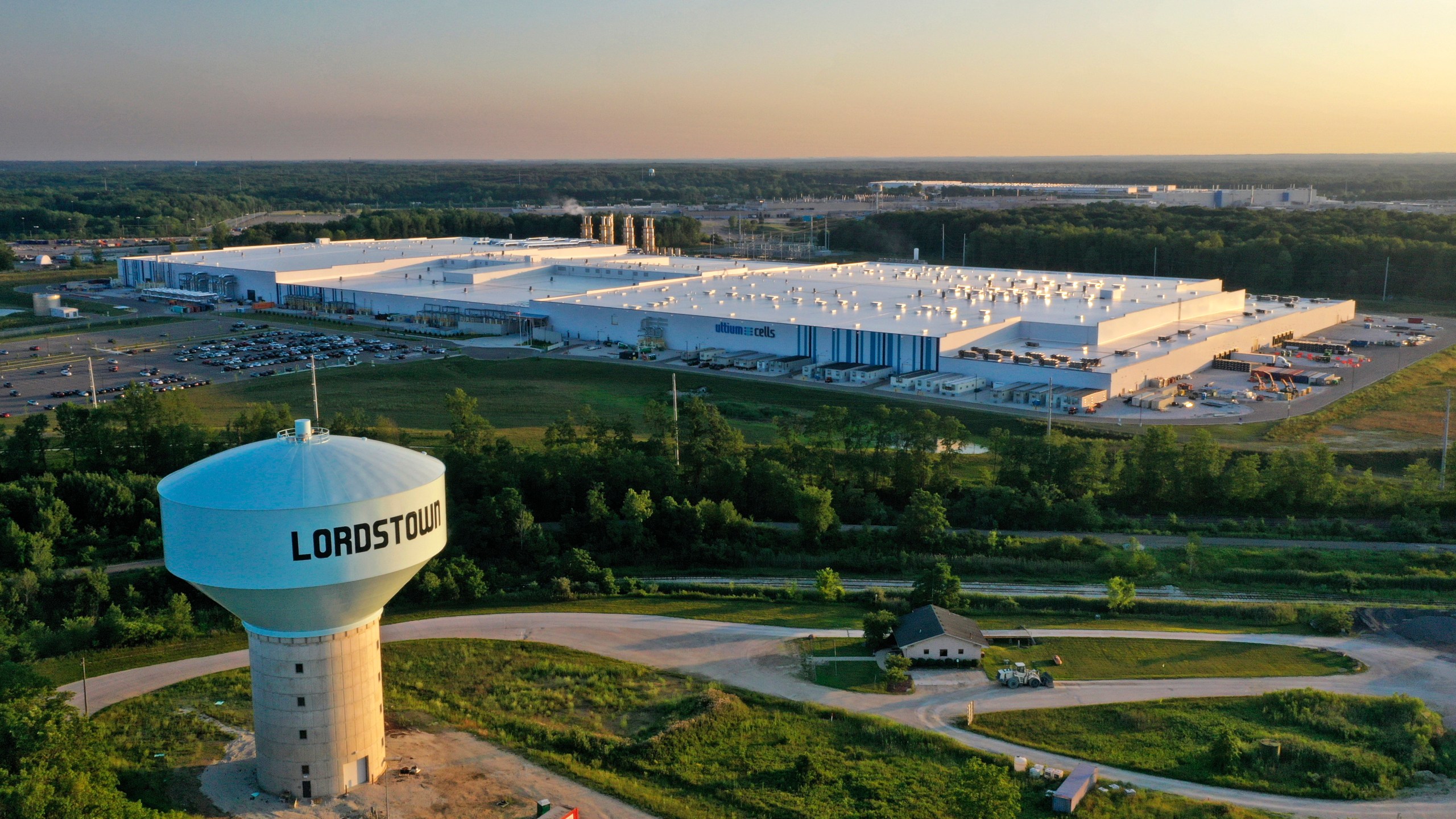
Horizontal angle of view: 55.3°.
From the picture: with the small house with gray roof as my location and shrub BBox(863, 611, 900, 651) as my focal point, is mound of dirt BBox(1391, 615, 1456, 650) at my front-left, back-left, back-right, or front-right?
back-right

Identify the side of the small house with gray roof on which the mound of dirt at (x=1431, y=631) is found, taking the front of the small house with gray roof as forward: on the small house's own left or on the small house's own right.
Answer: on the small house's own left

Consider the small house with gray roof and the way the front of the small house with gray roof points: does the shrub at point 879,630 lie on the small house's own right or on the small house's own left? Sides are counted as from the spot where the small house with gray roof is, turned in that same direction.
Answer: on the small house's own right

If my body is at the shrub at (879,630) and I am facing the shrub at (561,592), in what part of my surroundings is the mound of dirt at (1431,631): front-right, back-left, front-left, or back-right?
back-right

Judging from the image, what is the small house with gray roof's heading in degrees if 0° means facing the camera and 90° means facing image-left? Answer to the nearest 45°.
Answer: approximately 0°

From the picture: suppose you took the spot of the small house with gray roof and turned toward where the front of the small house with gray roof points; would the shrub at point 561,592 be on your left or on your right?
on your right

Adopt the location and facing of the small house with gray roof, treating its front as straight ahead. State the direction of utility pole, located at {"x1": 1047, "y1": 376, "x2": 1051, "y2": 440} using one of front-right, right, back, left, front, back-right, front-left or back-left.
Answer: back
